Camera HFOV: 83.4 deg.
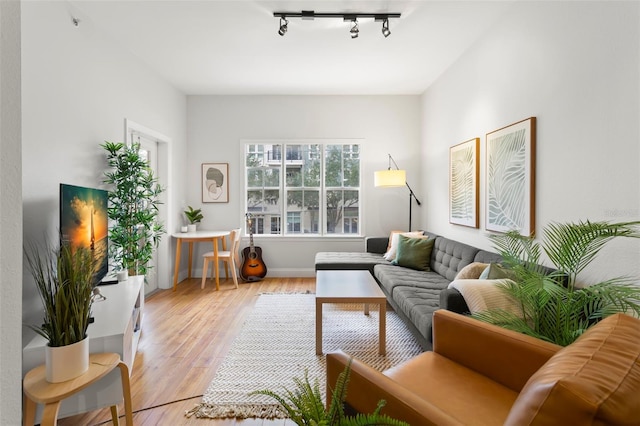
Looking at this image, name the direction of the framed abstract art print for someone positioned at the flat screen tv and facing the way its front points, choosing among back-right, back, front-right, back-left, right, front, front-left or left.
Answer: left

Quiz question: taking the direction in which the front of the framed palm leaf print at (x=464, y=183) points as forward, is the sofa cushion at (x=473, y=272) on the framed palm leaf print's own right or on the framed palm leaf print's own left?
on the framed palm leaf print's own left

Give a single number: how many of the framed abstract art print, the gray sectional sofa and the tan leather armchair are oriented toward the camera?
1

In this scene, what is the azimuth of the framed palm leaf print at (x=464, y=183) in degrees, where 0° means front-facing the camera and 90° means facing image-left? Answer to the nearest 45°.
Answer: approximately 45°

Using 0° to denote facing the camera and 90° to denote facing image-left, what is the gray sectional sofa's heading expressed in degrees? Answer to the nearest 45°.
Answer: approximately 90°

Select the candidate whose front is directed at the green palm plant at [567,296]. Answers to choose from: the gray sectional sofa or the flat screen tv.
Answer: the flat screen tv

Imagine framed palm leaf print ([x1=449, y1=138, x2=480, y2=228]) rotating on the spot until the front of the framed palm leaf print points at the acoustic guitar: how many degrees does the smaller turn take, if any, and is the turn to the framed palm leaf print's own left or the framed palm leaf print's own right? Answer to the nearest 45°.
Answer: approximately 45° to the framed palm leaf print's own right

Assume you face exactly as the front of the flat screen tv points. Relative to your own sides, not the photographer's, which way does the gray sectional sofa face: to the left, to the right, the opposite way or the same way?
the opposite way

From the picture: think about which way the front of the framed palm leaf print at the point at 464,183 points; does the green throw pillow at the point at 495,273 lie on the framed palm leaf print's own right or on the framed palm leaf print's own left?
on the framed palm leaf print's own left

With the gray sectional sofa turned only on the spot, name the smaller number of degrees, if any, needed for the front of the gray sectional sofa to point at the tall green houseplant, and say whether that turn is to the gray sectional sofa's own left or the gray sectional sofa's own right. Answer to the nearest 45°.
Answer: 0° — it already faces it

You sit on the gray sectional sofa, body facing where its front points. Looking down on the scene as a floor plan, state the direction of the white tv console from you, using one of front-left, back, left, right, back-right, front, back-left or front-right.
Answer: front-left

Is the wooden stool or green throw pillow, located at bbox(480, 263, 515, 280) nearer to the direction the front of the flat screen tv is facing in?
the green throw pillow

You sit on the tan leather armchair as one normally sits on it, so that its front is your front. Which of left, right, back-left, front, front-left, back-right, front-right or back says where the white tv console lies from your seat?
front-left

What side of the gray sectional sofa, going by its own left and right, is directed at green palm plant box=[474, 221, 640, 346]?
left

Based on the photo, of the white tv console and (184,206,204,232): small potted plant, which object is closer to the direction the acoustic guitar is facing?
the white tv console

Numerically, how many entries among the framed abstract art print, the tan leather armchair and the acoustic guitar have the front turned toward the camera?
2
